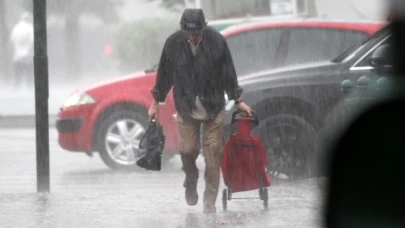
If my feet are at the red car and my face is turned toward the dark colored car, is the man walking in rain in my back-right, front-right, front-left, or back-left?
front-right

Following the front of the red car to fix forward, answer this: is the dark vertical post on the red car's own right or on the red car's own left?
on the red car's own left

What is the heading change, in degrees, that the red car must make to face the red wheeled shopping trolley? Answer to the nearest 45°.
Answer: approximately 90° to its left

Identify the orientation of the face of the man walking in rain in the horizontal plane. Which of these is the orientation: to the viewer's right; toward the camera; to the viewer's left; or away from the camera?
toward the camera

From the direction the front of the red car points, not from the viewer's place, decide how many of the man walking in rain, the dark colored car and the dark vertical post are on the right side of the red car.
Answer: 0

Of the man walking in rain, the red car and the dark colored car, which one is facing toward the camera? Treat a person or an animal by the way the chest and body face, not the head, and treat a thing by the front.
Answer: the man walking in rain

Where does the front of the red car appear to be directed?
to the viewer's left

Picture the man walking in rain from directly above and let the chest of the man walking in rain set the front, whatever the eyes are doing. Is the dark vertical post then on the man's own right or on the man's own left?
on the man's own right

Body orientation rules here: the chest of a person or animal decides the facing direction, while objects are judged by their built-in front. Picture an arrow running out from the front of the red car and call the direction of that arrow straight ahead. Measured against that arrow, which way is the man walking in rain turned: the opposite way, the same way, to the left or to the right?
to the left

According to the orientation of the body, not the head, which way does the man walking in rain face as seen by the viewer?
toward the camera

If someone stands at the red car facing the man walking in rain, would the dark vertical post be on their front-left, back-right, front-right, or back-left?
front-right

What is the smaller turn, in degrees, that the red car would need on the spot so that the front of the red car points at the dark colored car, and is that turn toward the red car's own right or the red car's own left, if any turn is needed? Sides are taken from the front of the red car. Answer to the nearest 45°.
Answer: approximately 135° to the red car's own left

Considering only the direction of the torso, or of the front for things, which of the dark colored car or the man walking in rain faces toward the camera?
the man walking in rain
